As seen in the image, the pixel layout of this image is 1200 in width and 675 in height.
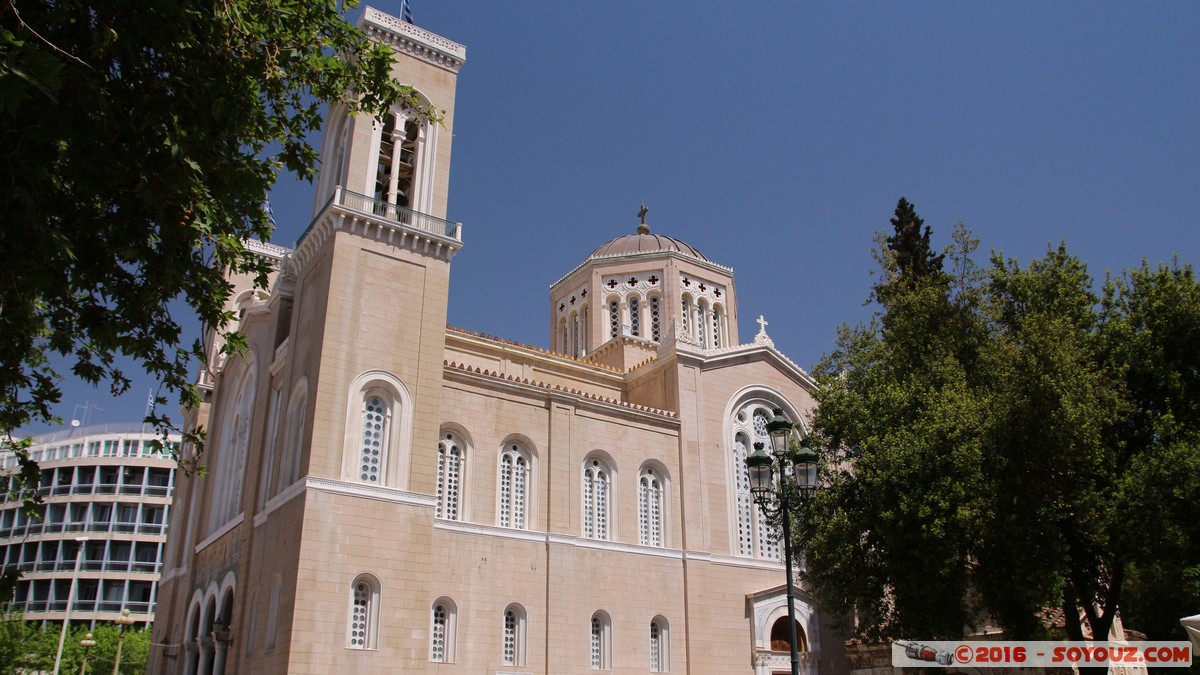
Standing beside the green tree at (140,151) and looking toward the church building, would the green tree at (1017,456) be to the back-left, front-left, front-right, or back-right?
front-right

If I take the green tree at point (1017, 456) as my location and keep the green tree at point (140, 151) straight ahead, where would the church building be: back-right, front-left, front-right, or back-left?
front-right

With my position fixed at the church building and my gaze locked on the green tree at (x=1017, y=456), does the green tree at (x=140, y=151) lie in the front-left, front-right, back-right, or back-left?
front-right

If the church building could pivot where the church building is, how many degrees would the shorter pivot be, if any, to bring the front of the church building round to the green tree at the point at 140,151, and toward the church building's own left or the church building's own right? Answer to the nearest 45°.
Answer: approximately 45° to the church building's own left

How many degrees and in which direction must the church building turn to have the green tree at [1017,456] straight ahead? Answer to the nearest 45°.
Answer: approximately 90° to its left

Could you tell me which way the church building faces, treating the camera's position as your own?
facing the viewer and to the left of the viewer
